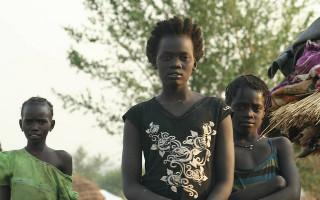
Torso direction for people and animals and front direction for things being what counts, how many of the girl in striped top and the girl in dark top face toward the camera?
2

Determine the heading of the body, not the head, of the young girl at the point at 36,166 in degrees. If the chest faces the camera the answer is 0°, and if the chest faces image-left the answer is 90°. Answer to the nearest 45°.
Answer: approximately 0°

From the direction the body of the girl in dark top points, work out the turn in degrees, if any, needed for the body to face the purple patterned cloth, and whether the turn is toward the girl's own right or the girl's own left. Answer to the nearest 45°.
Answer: approximately 135° to the girl's own left

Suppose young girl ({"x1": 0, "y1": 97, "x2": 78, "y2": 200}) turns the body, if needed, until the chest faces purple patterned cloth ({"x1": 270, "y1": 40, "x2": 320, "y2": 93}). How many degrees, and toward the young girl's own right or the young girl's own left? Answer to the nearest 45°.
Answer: approximately 90° to the young girl's own left

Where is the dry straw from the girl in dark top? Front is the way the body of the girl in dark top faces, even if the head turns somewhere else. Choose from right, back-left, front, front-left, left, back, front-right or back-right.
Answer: back-left

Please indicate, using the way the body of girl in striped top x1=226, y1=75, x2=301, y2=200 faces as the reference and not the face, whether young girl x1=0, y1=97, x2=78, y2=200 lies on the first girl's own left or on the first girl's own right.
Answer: on the first girl's own right

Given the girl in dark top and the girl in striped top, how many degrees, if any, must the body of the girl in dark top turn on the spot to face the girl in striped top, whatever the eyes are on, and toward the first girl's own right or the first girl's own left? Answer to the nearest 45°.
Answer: approximately 135° to the first girl's own left
